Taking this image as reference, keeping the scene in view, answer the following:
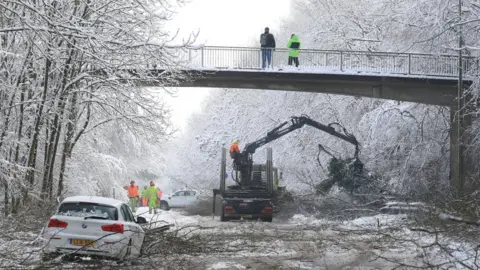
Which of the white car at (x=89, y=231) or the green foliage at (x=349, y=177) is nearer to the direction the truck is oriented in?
the green foliage

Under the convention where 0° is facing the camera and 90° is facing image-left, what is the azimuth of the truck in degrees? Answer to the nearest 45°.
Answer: approximately 180°

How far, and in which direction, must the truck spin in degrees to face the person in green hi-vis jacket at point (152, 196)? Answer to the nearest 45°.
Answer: approximately 45° to its left

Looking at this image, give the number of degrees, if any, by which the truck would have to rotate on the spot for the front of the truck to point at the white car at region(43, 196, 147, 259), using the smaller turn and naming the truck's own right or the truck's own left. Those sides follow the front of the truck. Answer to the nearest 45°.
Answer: approximately 180°
